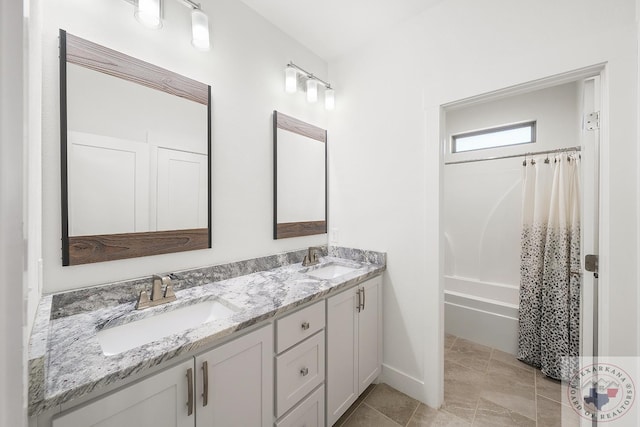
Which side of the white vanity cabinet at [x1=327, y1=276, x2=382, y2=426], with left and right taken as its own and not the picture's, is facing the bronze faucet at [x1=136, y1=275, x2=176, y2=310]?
right

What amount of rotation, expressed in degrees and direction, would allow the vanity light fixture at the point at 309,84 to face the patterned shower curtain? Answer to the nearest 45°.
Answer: approximately 45° to its left

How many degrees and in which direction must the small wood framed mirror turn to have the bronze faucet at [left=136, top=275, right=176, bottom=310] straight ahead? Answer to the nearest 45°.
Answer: approximately 90° to its right

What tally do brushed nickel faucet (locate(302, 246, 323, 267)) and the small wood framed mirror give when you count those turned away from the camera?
0

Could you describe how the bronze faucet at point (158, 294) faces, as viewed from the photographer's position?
facing the viewer and to the right of the viewer

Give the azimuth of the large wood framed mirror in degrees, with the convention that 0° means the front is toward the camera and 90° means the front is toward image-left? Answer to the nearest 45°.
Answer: approximately 315°
